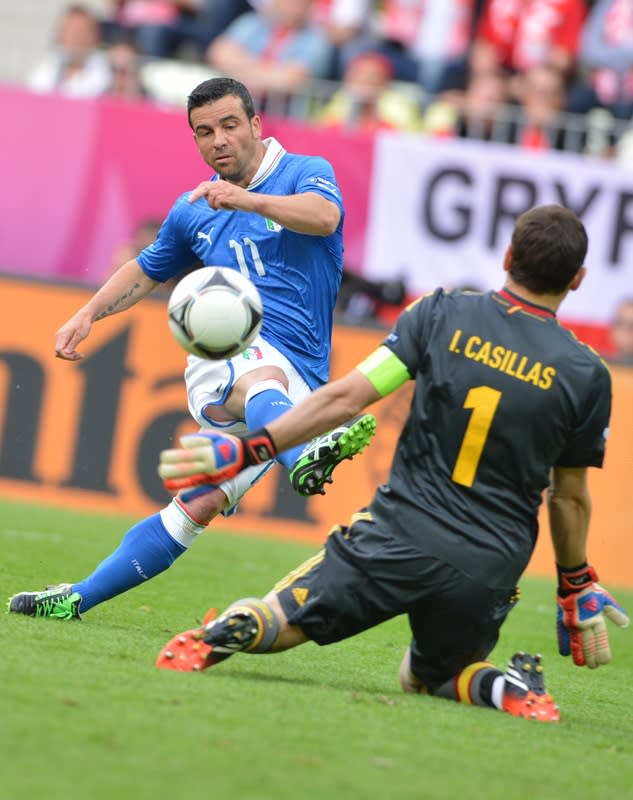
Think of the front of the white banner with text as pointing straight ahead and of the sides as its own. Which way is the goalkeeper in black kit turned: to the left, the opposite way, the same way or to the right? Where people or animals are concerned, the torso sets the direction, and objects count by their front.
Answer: the opposite way

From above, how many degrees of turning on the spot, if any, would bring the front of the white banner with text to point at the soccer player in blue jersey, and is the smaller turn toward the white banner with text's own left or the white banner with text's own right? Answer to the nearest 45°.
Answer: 0° — it already faces them

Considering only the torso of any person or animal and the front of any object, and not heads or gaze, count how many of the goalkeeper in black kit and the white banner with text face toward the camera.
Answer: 1

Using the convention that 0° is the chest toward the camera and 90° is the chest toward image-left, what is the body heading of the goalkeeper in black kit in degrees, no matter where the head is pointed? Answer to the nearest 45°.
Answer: approximately 180°

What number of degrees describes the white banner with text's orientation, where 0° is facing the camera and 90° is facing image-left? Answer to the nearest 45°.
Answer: approximately 0°

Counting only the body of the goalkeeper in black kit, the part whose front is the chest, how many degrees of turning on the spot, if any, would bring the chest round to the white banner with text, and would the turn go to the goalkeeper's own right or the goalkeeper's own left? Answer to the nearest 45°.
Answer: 0° — they already face it
